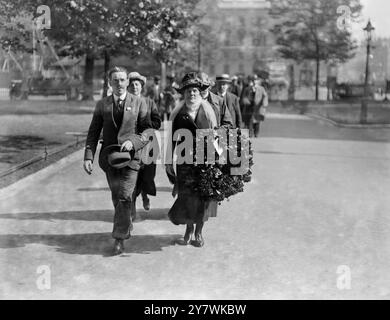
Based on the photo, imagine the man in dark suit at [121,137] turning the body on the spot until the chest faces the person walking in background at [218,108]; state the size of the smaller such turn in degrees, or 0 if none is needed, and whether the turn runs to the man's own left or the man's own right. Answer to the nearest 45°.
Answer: approximately 135° to the man's own left

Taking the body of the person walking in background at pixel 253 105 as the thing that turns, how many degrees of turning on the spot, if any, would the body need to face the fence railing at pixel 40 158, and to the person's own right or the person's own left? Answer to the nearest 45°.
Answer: approximately 45° to the person's own right

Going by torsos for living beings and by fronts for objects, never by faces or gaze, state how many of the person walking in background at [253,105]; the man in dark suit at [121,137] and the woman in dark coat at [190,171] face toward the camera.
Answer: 3

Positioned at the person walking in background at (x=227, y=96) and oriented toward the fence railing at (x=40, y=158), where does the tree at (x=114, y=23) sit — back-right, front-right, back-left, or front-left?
front-right

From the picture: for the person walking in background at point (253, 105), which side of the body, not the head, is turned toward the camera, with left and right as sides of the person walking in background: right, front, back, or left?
front

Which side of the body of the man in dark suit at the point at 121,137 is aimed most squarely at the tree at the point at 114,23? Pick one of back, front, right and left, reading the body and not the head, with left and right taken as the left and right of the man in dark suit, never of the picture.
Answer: back

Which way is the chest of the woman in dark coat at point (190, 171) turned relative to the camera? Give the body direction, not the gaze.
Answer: toward the camera

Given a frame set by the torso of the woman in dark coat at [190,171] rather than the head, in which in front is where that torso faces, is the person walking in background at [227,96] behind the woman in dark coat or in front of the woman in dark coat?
behind

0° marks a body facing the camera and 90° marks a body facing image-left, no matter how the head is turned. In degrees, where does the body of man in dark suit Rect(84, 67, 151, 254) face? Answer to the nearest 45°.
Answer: approximately 0°
